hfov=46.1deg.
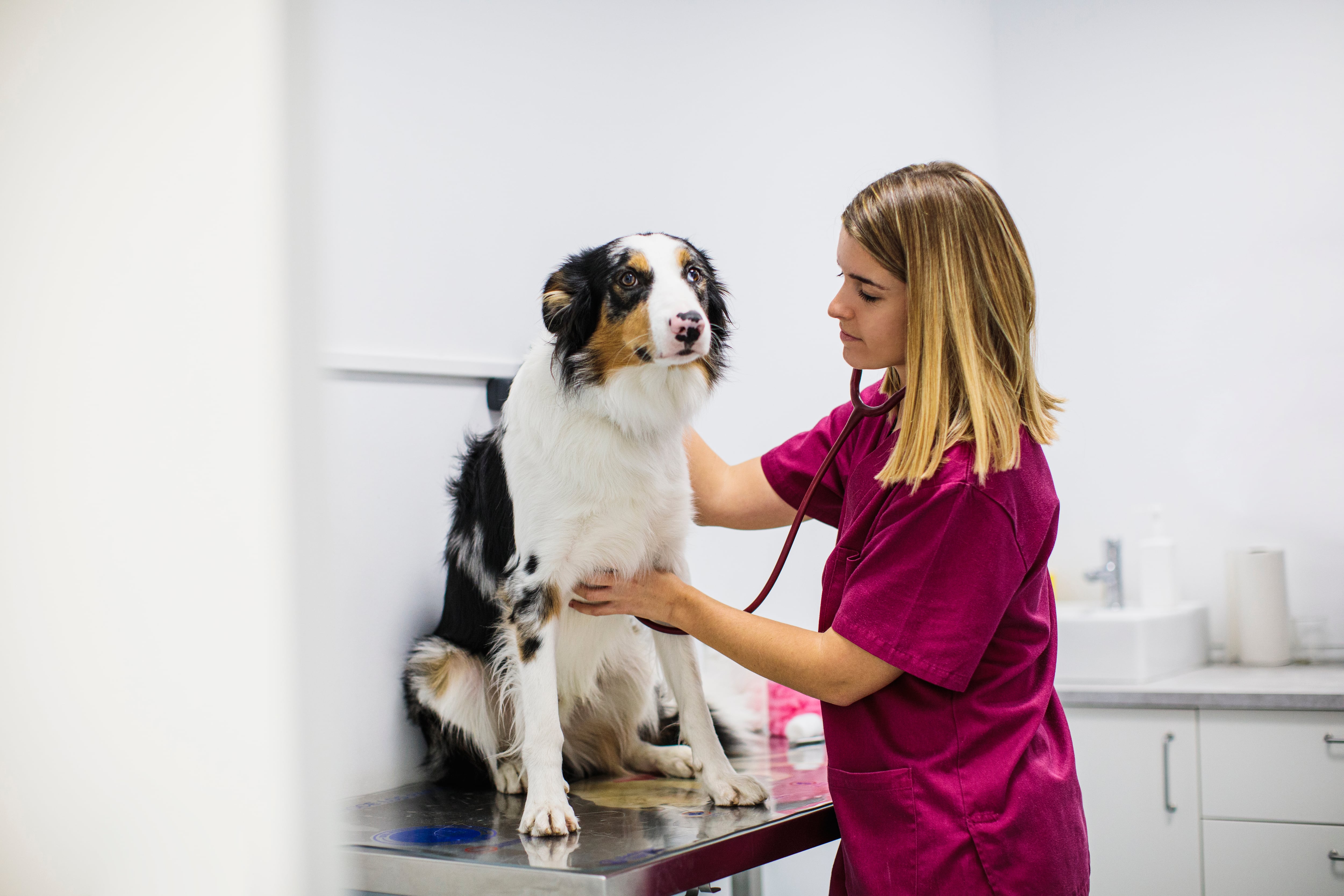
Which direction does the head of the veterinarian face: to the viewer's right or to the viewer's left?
to the viewer's left

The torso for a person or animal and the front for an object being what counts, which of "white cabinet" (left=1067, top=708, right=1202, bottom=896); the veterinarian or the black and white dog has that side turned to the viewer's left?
the veterinarian

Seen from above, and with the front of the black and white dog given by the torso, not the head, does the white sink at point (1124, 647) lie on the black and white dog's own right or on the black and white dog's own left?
on the black and white dog's own left

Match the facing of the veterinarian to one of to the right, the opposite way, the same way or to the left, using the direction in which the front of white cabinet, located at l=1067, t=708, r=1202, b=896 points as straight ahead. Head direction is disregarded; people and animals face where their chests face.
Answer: to the right

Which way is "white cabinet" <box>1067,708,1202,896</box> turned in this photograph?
toward the camera

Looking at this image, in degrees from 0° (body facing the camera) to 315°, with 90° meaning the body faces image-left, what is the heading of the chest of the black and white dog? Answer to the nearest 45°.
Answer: approximately 315°

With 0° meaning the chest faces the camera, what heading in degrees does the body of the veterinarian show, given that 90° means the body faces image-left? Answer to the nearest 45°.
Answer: approximately 90°
